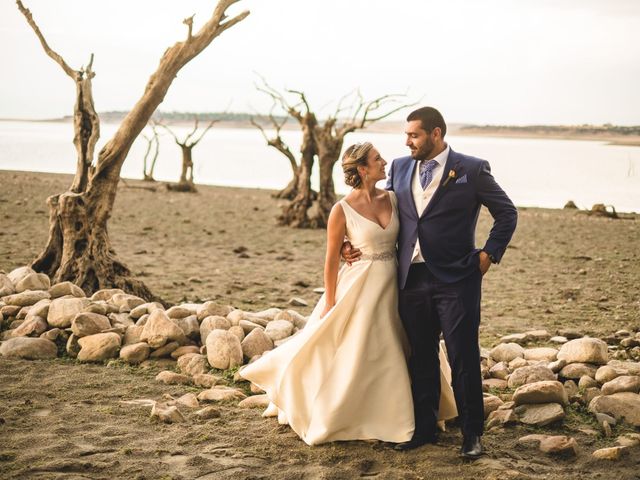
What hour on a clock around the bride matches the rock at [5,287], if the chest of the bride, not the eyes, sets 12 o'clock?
The rock is roughly at 6 o'clock from the bride.

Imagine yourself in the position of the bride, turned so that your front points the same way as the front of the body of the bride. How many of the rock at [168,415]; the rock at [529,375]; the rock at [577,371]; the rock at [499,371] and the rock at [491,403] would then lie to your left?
4

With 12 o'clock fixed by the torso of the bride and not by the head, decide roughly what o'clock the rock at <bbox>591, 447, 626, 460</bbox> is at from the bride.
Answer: The rock is roughly at 11 o'clock from the bride.

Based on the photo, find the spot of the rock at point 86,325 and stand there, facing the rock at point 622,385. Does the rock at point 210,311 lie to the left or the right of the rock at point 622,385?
left

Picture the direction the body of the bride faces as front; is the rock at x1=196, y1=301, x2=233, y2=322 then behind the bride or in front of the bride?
behind

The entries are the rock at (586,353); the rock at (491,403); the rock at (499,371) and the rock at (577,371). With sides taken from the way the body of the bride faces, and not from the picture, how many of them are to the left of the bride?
4

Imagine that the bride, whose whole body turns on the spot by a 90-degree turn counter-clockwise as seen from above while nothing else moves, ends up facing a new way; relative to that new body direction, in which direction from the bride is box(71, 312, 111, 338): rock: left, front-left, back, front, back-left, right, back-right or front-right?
left

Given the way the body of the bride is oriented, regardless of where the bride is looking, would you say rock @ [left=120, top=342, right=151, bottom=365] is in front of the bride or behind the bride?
behind

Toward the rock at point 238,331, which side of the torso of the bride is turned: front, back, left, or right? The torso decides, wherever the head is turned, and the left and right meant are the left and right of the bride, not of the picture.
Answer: back

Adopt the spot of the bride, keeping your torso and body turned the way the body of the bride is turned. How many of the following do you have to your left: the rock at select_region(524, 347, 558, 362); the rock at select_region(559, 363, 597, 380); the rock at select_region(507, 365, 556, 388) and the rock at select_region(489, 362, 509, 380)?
4

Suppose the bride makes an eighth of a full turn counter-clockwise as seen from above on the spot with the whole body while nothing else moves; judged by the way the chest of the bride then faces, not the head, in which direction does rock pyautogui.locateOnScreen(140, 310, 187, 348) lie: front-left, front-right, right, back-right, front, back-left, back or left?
back-left

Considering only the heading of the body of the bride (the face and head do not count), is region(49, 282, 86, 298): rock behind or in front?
behind

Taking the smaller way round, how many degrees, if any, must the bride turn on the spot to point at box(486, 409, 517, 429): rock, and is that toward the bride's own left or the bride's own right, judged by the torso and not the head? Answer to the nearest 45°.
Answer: approximately 45° to the bride's own left

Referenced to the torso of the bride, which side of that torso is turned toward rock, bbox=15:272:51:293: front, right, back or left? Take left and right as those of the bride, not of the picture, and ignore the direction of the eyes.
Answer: back

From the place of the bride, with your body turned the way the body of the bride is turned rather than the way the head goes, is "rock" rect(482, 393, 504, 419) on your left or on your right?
on your left

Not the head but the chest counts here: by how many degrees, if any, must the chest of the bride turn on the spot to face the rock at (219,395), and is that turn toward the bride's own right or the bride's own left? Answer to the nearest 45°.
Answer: approximately 180°

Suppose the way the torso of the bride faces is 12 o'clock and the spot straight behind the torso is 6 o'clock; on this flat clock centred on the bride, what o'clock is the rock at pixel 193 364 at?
The rock is roughly at 6 o'clock from the bride.

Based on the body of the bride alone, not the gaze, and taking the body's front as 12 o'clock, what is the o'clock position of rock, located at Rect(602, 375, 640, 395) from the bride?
The rock is roughly at 10 o'clock from the bride.

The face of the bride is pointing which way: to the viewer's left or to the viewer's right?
to the viewer's right

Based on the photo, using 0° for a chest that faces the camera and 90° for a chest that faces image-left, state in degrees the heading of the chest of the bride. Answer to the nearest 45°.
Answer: approximately 315°
